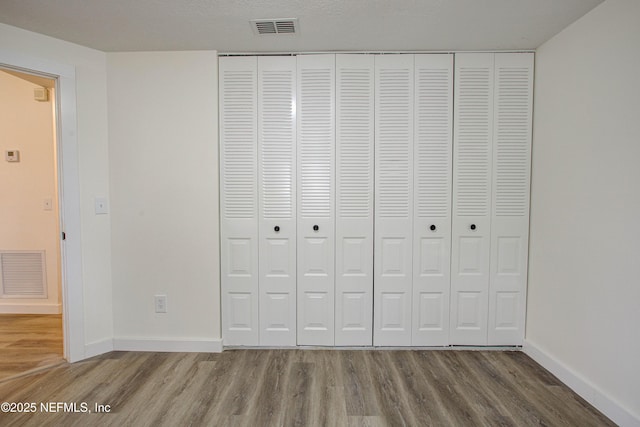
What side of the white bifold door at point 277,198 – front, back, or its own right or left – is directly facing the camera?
front

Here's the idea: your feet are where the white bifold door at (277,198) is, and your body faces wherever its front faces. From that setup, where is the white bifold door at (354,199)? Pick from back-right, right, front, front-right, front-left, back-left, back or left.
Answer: left

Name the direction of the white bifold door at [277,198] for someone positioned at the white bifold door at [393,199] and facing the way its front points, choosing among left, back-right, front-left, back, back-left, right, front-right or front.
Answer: right

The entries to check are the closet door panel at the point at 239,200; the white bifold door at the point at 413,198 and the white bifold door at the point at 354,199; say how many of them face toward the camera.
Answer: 3

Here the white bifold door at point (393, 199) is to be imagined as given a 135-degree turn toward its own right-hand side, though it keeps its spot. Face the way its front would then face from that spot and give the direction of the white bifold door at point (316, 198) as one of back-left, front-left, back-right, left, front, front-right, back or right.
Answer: front-left

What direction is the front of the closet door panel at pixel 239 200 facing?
toward the camera

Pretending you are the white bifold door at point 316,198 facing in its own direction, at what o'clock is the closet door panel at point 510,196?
The closet door panel is roughly at 9 o'clock from the white bifold door.

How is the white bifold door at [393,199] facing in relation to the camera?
toward the camera

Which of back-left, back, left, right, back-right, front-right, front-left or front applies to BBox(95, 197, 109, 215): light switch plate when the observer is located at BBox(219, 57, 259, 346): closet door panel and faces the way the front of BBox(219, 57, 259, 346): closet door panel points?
right

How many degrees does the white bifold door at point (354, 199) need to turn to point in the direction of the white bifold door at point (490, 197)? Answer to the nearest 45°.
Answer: approximately 90° to its left
